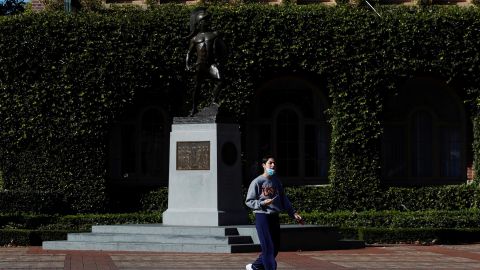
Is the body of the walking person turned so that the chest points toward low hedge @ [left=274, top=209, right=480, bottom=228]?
no

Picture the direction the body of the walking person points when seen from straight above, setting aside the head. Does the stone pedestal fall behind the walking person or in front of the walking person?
behind

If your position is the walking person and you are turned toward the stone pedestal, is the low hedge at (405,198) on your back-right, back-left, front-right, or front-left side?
front-right

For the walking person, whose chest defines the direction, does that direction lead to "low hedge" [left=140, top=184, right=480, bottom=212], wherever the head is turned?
no
